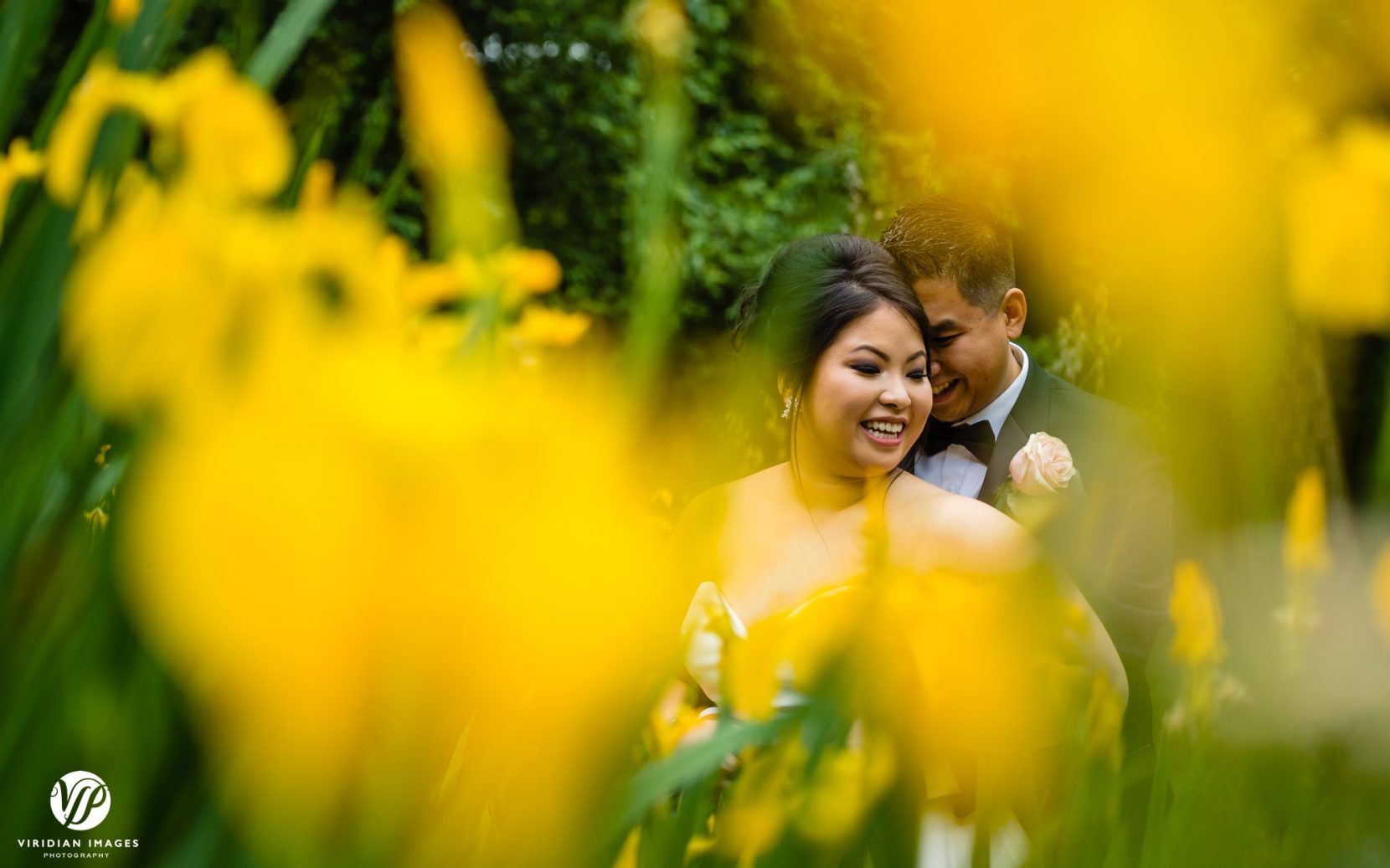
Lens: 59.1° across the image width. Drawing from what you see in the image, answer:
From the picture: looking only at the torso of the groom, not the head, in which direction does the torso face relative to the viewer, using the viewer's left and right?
facing the viewer and to the left of the viewer

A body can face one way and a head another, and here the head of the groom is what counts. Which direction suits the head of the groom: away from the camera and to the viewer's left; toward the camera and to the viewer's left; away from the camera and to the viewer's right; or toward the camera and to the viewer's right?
toward the camera and to the viewer's left

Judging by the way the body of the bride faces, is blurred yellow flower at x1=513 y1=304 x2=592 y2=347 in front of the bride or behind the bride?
in front

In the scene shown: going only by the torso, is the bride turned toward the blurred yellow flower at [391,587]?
yes

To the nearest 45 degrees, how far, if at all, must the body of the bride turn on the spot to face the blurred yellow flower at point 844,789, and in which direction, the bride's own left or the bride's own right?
0° — they already face it

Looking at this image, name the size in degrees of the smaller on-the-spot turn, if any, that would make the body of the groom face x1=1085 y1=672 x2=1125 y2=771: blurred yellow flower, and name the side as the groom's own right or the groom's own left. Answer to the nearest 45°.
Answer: approximately 45° to the groom's own left

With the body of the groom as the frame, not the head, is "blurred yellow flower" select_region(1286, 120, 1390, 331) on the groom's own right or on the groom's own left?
on the groom's own left

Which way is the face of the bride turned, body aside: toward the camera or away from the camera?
toward the camera

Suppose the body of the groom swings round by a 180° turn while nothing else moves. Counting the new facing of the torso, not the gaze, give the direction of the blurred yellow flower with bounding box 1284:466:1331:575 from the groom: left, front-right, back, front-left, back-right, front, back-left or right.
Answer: back-right

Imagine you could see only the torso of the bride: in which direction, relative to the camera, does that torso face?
toward the camera

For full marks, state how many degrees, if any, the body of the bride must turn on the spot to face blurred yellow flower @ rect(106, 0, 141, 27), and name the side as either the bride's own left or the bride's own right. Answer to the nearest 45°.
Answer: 0° — they already face it

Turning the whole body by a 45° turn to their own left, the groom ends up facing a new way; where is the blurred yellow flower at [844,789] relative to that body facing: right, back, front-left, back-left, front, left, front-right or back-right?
front

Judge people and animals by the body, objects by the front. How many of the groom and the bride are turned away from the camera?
0
